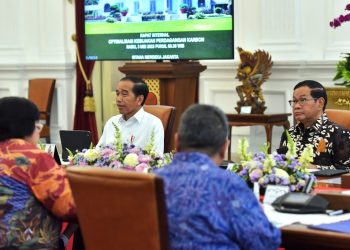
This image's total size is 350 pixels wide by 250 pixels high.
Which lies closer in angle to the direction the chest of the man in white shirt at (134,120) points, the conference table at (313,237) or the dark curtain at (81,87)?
the conference table

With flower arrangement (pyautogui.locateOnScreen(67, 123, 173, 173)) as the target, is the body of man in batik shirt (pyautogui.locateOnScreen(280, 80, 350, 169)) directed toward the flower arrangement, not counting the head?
yes

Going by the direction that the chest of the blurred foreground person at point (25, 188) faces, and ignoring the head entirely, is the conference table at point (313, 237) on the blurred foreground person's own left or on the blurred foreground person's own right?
on the blurred foreground person's own right

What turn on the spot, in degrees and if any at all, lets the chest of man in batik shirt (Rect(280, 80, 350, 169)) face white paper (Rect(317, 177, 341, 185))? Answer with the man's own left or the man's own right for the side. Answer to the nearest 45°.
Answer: approximately 45° to the man's own left

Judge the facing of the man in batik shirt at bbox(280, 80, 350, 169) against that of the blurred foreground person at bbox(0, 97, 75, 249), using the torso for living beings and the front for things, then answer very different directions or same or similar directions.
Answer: very different directions

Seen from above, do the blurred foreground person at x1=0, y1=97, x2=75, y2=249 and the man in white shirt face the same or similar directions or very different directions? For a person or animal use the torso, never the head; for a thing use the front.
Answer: very different directions

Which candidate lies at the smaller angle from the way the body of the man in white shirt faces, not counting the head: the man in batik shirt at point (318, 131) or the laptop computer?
the laptop computer

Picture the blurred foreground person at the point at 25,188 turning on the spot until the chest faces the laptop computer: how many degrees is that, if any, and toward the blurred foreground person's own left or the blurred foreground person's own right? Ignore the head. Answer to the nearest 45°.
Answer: approximately 45° to the blurred foreground person's own left

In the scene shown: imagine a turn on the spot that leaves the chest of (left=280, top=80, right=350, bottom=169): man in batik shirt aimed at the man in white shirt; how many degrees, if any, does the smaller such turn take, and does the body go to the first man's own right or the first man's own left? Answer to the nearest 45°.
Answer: approximately 45° to the first man's own right

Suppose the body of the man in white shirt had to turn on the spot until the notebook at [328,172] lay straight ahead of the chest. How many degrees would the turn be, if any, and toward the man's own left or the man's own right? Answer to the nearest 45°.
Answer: approximately 90° to the man's own left

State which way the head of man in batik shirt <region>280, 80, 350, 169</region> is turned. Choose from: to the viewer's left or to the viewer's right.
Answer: to the viewer's left

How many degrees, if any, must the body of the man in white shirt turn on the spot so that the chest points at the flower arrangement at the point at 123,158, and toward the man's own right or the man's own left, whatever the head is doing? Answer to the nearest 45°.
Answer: approximately 45° to the man's own left

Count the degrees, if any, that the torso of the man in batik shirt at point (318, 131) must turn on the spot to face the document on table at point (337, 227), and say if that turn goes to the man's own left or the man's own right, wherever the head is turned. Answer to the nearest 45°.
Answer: approximately 45° to the man's own left
